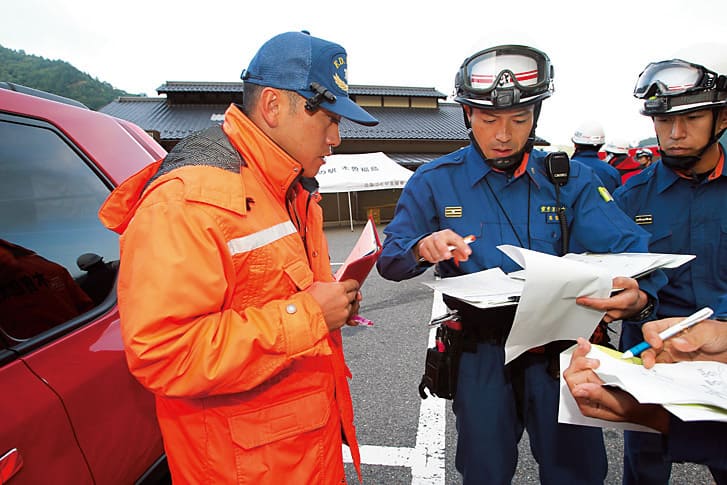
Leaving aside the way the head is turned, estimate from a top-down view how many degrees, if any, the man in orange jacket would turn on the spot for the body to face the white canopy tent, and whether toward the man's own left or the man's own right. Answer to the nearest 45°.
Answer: approximately 90° to the man's own left

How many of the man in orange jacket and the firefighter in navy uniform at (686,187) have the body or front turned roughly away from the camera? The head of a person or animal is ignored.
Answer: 0

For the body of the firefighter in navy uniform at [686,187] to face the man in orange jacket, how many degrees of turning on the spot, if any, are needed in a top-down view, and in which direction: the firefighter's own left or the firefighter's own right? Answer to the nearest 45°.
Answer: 0° — they already face them

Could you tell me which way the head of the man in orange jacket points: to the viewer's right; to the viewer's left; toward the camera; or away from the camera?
to the viewer's right

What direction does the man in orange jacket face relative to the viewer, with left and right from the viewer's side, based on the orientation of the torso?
facing to the right of the viewer

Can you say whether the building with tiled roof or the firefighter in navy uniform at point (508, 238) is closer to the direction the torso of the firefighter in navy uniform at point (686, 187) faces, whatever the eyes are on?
the firefighter in navy uniform

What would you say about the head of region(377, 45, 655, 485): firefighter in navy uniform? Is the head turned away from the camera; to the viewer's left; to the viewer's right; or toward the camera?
toward the camera

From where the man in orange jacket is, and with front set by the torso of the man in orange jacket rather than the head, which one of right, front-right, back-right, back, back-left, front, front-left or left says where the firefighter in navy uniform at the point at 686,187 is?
front

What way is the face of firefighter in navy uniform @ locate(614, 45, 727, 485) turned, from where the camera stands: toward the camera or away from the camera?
toward the camera

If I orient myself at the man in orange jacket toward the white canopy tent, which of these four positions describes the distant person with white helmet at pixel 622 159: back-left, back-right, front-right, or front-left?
front-right
